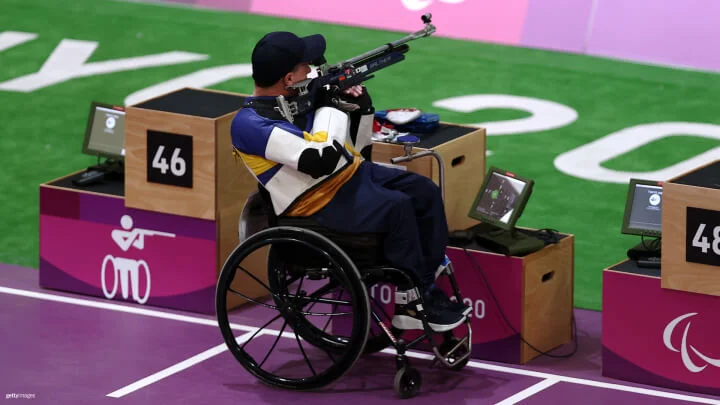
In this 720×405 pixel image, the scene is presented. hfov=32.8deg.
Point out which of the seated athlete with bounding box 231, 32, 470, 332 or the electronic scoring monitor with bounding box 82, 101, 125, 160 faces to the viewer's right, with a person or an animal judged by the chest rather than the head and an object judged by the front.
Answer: the seated athlete

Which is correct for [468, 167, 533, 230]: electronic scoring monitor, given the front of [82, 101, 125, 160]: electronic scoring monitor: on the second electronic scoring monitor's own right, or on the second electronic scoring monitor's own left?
on the second electronic scoring monitor's own left

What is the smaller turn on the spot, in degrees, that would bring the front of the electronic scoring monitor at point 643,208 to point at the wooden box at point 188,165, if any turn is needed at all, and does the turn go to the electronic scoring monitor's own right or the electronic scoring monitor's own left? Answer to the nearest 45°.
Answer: approximately 90° to the electronic scoring monitor's own right

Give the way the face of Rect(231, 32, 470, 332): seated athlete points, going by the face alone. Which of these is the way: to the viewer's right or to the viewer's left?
to the viewer's right

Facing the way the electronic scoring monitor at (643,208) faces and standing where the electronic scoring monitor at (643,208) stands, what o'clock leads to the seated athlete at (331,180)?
The seated athlete is roughly at 2 o'clock from the electronic scoring monitor.

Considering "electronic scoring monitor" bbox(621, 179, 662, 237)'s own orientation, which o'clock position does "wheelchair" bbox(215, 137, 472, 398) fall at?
The wheelchair is roughly at 2 o'clock from the electronic scoring monitor.

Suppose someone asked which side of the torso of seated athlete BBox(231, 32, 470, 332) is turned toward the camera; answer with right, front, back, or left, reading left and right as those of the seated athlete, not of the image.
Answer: right

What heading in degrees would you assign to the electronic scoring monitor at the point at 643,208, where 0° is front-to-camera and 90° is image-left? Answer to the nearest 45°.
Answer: approximately 0°

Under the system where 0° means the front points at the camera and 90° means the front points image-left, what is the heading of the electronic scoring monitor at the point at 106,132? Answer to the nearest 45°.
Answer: approximately 0°
